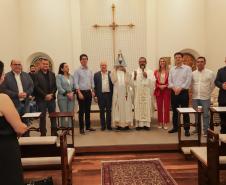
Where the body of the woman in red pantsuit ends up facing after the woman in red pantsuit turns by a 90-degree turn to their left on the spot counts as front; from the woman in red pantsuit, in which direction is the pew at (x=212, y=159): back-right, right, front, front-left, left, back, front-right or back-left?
right

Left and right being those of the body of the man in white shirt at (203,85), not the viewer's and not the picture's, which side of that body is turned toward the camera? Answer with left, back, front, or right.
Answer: front

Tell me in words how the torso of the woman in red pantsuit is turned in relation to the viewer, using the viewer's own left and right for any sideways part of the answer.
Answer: facing the viewer

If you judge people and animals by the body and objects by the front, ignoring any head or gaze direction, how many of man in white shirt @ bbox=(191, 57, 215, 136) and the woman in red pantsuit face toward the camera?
2

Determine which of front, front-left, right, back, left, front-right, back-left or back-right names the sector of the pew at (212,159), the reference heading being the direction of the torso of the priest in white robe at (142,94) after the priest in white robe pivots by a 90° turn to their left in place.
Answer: right

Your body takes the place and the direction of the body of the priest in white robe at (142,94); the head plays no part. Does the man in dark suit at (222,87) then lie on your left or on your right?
on your left

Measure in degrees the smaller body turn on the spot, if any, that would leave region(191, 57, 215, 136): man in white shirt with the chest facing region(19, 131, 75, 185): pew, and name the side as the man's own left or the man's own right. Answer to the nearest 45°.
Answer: approximately 45° to the man's own right

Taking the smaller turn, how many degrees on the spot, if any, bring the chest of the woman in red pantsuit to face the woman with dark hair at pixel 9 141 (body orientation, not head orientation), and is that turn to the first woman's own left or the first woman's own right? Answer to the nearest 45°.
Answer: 0° — they already face them

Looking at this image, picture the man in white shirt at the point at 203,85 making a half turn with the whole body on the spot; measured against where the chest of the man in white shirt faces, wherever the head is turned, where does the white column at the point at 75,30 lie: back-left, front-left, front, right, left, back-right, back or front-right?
front-left

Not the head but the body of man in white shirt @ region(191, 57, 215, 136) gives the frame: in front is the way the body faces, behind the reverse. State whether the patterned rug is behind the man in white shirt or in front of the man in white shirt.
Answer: in front

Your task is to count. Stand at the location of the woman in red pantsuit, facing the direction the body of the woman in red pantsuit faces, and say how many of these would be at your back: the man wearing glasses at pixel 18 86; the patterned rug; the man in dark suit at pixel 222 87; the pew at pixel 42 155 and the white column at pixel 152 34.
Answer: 1

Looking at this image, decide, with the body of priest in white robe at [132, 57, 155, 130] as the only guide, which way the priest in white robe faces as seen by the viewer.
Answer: toward the camera

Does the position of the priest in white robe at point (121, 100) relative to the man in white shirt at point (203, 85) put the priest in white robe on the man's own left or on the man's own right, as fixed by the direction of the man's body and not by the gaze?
on the man's own right

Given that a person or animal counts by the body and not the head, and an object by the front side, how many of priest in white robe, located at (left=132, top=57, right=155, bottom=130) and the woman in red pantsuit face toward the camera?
2

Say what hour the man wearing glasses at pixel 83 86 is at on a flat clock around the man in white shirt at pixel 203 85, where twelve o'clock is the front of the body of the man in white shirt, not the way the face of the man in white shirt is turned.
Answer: The man wearing glasses is roughly at 3 o'clock from the man in white shirt.
